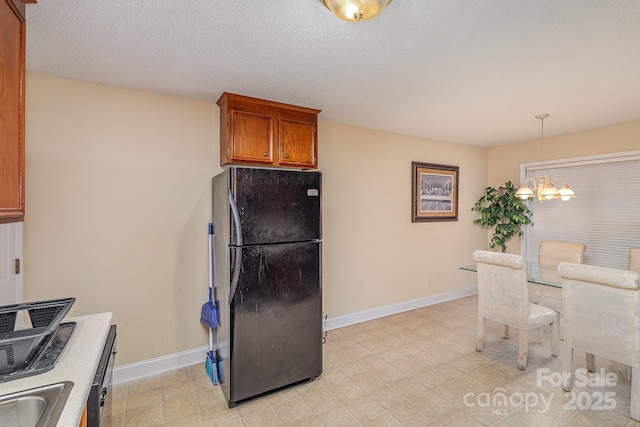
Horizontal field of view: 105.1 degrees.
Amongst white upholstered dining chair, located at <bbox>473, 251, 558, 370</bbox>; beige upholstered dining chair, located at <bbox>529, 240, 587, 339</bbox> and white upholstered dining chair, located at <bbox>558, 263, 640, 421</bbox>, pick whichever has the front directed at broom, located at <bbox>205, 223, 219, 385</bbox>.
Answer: beige upholstered dining chair, located at <bbox>529, 240, 587, 339</bbox>

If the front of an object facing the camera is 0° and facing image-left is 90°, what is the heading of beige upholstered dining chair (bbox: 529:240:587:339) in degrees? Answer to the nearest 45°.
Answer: approximately 45°

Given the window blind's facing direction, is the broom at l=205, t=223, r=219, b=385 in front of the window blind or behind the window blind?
in front

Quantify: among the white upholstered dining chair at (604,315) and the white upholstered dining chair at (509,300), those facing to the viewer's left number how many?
0

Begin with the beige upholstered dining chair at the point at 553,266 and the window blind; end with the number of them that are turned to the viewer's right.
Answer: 0

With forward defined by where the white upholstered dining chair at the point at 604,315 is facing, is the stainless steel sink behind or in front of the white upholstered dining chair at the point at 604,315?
behind

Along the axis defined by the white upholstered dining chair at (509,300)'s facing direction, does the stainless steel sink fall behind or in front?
behind

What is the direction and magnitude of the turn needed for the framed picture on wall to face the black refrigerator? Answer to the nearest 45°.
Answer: approximately 90° to its right

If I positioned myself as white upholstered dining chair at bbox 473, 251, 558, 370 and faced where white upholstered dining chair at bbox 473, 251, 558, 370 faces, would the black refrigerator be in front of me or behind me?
behind

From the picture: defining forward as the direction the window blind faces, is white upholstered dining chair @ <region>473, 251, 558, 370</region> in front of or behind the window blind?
in front

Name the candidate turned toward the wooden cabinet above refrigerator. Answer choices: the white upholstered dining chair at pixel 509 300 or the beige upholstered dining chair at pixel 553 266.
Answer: the beige upholstered dining chair at pixel 553 266

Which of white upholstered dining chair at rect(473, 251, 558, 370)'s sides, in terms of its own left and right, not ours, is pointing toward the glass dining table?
front
